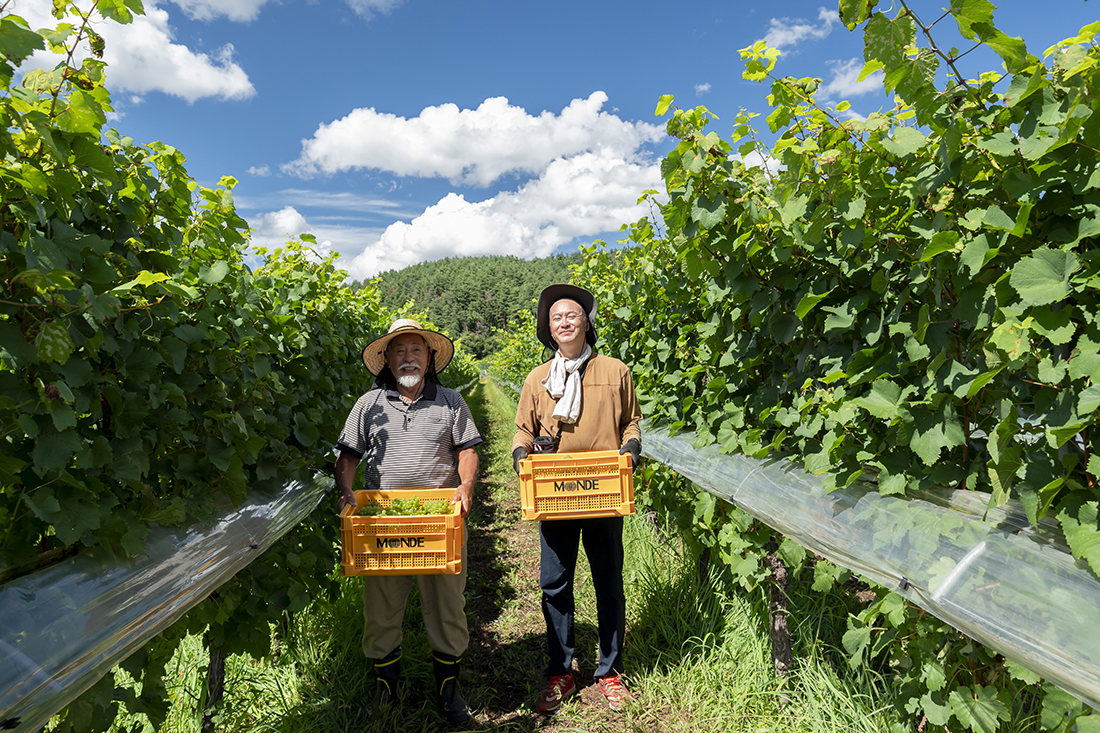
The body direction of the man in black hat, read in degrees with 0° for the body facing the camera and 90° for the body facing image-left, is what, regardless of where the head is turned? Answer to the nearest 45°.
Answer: approximately 0°

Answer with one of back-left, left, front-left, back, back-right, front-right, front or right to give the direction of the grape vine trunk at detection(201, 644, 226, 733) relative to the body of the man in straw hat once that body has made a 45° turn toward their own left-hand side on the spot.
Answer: back-right

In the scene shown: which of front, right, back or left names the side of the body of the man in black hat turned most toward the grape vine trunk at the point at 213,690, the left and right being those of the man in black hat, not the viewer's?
right

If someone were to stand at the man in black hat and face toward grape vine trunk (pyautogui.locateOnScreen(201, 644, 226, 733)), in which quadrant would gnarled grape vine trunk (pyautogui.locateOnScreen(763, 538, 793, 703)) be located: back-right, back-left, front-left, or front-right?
back-left

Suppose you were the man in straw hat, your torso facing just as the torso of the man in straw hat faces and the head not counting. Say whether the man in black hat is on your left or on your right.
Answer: on your left

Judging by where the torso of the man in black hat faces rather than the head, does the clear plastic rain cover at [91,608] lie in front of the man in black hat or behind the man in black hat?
in front

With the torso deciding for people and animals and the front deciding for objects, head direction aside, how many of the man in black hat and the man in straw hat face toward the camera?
2

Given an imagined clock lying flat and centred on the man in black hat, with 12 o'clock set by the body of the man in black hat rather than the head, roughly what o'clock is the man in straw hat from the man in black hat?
The man in straw hat is roughly at 3 o'clock from the man in black hat.
